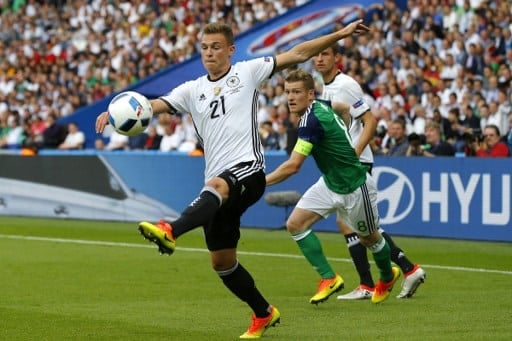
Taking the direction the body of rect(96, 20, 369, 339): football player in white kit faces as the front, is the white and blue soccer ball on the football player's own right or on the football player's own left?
on the football player's own right

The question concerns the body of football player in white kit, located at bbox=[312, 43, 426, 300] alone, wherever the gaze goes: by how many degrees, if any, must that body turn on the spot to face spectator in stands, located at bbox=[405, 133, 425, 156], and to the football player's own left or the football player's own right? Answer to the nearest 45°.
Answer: approximately 135° to the football player's own right

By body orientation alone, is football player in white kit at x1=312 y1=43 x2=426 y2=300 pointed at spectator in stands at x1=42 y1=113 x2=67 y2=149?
no

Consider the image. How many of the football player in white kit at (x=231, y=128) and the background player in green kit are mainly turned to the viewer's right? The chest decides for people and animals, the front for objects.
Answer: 0

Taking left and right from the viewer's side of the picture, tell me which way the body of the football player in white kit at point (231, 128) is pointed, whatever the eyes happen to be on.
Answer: facing the viewer and to the left of the viewer

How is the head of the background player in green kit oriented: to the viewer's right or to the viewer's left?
to the viewer's left

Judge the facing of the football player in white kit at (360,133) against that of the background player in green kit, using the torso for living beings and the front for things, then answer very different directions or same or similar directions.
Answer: same or similar directions

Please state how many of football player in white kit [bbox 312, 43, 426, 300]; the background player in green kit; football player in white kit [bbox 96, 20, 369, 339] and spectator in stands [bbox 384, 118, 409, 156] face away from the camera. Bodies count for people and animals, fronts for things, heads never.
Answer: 0

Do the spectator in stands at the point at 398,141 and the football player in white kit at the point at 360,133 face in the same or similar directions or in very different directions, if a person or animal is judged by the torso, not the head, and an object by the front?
same or similar directions

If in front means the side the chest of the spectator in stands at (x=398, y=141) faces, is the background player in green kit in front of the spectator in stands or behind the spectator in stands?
in front

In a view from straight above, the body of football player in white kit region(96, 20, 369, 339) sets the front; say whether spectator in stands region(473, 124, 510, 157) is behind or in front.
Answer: behind

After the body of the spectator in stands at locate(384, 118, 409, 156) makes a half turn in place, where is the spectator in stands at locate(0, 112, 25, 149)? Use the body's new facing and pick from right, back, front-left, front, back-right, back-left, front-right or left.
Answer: left

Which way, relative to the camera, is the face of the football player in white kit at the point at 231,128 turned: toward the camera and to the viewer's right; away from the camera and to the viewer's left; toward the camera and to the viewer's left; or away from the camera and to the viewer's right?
toward the camera and to the viewer's left

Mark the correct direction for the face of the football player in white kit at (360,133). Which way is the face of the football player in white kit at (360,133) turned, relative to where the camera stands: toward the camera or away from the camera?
toward the camera

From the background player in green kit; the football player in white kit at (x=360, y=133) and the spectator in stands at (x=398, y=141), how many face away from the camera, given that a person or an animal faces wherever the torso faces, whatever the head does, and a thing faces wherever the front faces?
0

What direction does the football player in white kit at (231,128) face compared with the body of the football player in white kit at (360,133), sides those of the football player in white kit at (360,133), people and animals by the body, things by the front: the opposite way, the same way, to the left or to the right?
the same way

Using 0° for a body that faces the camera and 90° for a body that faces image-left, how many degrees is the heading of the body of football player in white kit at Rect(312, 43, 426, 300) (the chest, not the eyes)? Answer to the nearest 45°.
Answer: approximately 45°

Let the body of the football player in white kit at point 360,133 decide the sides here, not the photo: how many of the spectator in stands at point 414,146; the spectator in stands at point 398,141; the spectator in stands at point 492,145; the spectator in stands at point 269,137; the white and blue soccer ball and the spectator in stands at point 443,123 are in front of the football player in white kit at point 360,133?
1

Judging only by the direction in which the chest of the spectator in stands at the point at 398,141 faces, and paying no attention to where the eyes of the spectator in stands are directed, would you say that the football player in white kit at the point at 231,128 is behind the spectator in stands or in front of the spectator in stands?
in front

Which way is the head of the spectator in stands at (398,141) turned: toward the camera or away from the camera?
toward the camera
